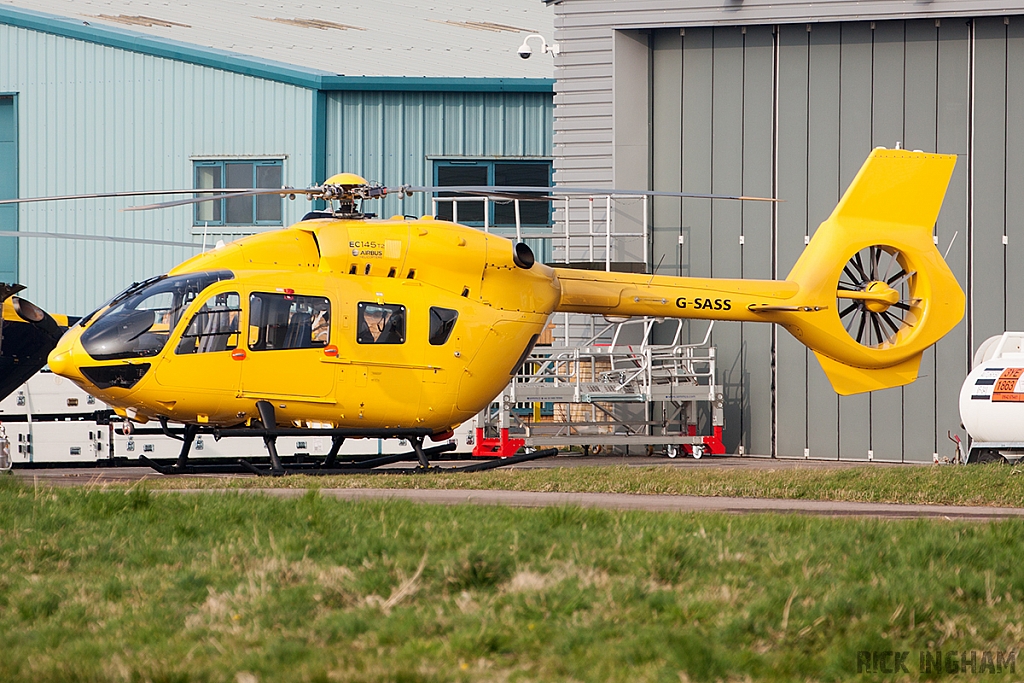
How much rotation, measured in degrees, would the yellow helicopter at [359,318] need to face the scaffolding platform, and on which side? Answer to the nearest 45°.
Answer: approximately 135° to its right

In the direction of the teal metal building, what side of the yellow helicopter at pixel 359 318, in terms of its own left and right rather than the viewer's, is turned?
right

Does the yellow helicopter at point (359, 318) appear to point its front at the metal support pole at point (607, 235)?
no

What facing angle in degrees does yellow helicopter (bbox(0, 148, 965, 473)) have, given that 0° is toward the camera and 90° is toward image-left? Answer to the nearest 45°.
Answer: approximately 90°

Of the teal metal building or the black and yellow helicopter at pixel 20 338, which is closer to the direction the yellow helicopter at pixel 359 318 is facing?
the black and yellow helicopter

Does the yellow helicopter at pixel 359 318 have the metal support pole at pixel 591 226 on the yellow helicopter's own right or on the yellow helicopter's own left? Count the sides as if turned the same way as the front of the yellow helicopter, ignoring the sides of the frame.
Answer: on the yellow helicopter's own right

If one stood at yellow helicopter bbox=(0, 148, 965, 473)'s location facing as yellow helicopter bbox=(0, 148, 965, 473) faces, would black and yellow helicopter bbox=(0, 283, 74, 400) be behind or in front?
in front

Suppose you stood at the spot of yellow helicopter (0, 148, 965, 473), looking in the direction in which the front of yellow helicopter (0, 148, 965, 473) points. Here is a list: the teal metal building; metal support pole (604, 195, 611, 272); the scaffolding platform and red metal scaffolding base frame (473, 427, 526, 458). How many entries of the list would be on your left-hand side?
0

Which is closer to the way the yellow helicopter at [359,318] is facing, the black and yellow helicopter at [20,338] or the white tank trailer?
the black and yellow helicopter

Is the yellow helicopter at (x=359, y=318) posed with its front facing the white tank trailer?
no
